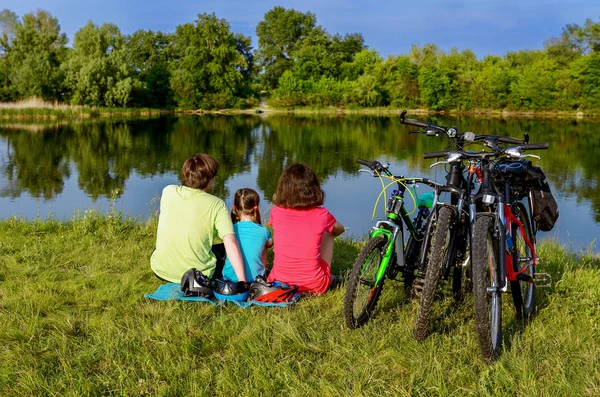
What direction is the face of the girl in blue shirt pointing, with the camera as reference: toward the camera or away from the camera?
away from the camera

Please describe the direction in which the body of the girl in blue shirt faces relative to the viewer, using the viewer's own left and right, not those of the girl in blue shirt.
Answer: facing away from the viewer

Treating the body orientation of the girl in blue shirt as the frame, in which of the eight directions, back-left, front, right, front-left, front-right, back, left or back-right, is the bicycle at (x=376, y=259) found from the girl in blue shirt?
back-right
